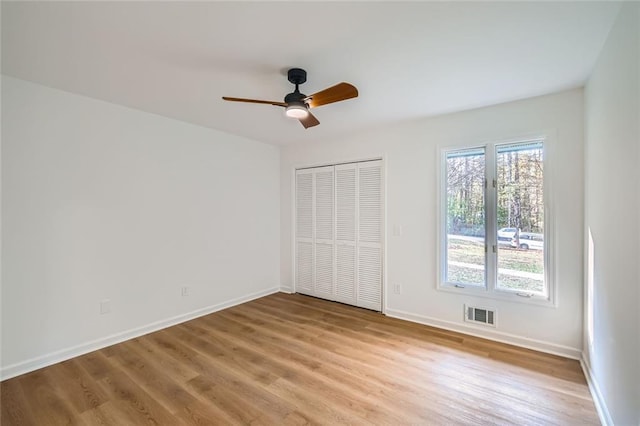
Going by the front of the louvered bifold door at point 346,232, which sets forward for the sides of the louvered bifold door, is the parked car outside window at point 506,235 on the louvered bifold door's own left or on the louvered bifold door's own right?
on the louvered bifold door's own left

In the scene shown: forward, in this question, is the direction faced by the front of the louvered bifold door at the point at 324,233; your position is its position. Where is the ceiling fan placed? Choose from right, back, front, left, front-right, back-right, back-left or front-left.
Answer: front-left

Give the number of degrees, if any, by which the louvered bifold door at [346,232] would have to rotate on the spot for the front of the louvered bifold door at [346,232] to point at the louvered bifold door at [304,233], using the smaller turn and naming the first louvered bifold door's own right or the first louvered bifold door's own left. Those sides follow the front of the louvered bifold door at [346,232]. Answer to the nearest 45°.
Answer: approximately 90° to the first louvered bifold door's own right

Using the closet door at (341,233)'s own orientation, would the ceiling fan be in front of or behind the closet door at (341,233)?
in front

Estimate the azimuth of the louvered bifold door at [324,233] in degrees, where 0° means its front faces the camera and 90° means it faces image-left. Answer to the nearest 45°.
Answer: approximately 45°

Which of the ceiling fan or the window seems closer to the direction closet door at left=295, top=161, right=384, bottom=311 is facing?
the ceiling fan

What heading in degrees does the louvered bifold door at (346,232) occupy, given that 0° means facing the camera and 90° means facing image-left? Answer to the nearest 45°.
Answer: approximately 45°

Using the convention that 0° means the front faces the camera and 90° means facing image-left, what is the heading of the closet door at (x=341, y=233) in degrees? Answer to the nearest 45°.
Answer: approximately 45°

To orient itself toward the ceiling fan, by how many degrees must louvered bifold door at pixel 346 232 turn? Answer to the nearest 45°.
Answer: approximately 45° to its left

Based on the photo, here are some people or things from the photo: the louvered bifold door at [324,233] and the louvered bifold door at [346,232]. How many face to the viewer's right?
0
